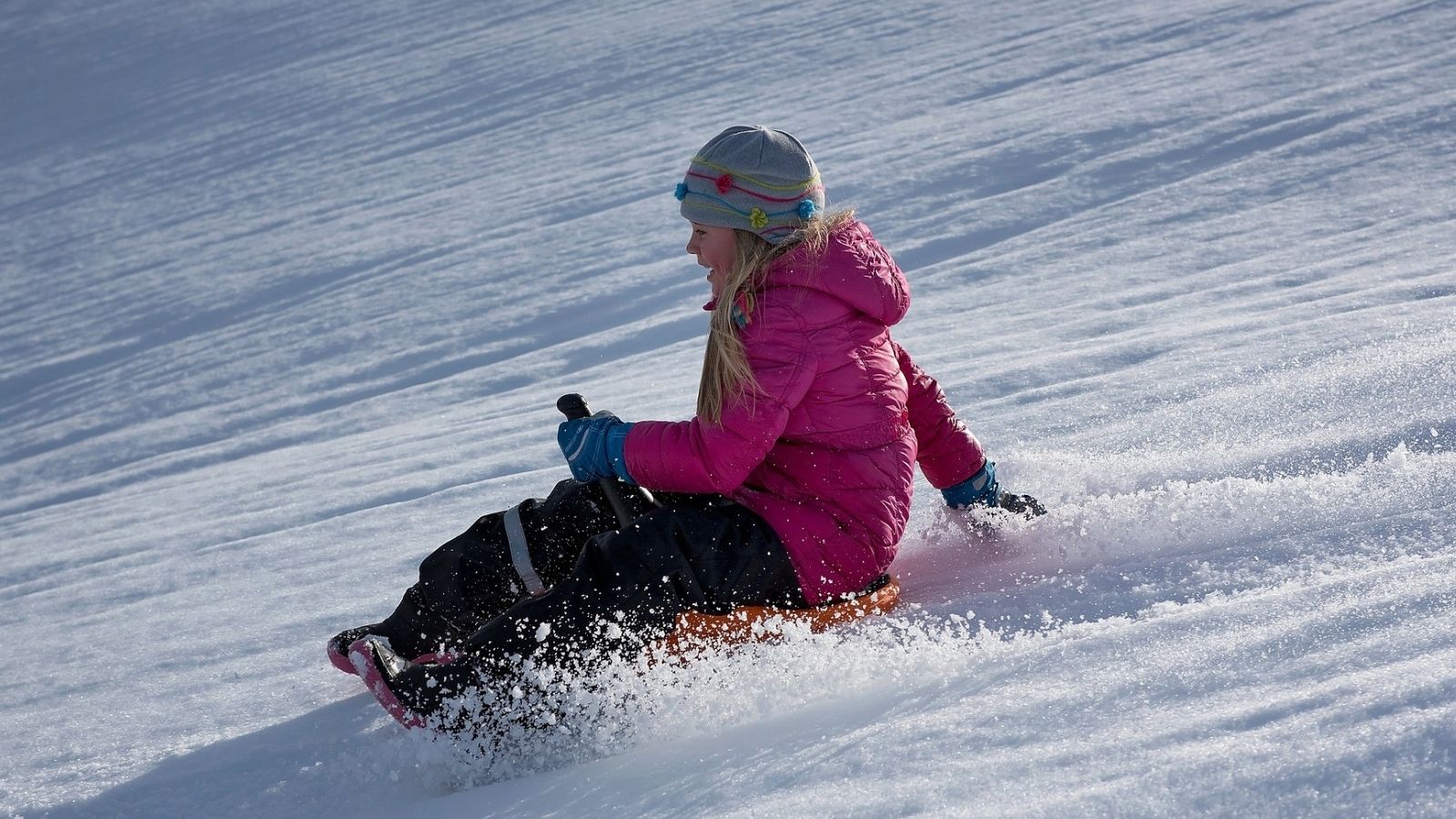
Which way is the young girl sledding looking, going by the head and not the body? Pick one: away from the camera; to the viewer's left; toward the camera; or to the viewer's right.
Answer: to the viewer's left

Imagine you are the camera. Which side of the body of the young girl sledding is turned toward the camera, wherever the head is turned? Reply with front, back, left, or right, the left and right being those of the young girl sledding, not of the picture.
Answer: left
